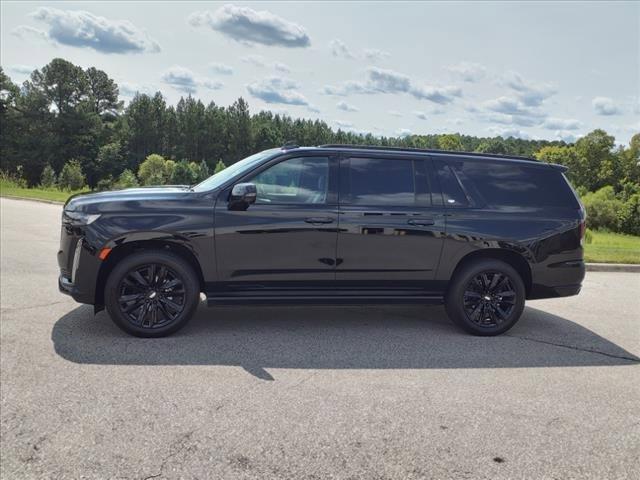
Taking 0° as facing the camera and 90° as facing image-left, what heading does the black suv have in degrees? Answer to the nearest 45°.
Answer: approximately 90°

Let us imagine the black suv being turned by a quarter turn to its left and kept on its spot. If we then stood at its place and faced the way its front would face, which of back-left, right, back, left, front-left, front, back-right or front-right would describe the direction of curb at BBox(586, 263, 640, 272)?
back-left
